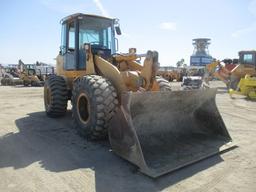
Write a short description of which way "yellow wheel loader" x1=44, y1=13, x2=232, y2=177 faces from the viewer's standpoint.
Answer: facing the viewer and to the right of the viewer

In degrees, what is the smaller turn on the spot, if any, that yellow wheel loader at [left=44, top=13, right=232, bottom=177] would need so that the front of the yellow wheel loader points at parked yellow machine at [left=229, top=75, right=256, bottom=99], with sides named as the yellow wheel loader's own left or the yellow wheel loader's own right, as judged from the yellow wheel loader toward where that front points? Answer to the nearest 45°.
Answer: approximately 90° to the yellow wheel loader's own left

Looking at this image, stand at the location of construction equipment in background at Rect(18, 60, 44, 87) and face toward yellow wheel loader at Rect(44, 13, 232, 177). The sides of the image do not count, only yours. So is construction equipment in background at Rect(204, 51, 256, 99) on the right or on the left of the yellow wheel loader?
left

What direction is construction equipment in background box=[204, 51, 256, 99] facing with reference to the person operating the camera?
facing to the left of the viewer
